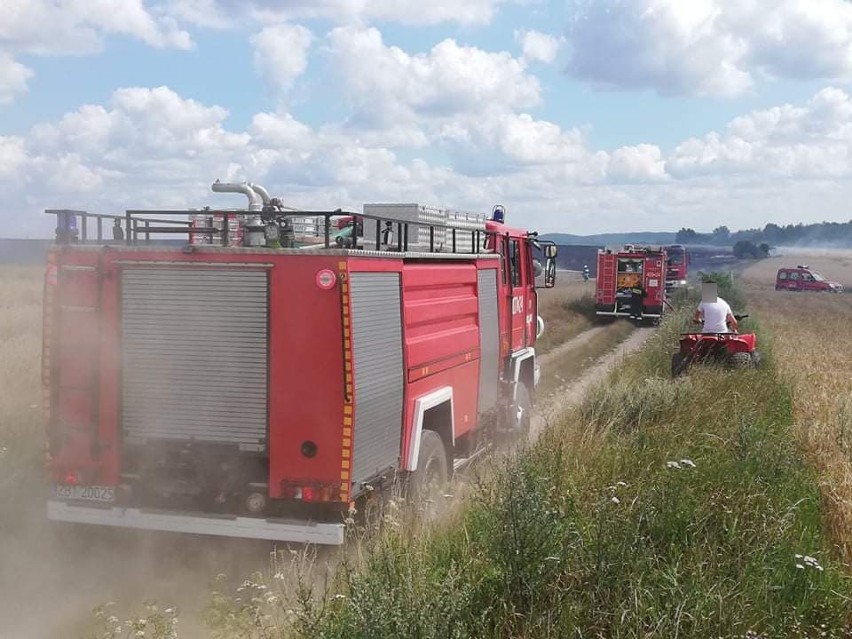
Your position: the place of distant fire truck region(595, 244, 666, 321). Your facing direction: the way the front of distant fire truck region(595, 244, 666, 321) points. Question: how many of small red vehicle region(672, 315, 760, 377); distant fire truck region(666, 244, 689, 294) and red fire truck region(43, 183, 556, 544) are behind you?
2

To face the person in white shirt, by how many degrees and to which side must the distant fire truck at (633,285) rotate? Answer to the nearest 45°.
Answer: approximately 180°

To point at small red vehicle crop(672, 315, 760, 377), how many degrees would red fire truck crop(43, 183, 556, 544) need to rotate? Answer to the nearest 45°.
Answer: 0° — it already faces it

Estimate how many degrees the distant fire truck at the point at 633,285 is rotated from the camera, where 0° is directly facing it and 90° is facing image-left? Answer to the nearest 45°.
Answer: approximately 180°

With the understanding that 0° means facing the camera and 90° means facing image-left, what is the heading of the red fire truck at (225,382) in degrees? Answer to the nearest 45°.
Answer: approximately 225°

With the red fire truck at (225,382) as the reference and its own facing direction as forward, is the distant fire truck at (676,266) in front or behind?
in front

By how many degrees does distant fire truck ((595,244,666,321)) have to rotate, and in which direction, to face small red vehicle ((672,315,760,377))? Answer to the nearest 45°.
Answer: approximately 180°
